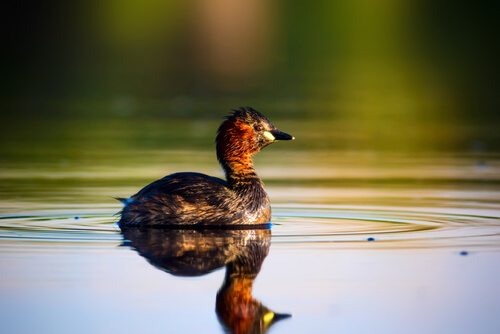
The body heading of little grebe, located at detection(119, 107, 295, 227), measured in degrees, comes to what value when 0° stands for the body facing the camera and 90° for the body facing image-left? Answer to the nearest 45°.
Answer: approximately 270°
